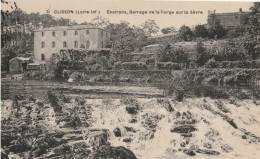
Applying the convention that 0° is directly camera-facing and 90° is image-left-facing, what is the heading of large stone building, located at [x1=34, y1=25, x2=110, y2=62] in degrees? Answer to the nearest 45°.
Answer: approximately 0°

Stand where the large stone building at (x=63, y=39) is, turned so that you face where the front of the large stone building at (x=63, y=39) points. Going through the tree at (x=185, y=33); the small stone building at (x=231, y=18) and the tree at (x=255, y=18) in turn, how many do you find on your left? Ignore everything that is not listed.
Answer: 3

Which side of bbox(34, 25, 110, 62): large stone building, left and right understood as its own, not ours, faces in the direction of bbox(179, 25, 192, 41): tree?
left

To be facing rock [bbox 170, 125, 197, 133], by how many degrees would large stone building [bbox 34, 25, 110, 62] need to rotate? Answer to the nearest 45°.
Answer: approximately 45° to its left

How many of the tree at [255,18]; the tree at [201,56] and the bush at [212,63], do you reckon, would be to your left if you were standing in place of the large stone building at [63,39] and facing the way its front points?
3

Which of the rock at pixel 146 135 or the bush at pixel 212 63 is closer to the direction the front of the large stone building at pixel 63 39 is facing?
the rock

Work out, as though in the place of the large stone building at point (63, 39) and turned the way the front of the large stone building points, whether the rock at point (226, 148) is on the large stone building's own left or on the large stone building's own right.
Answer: on the large stone building's own left
